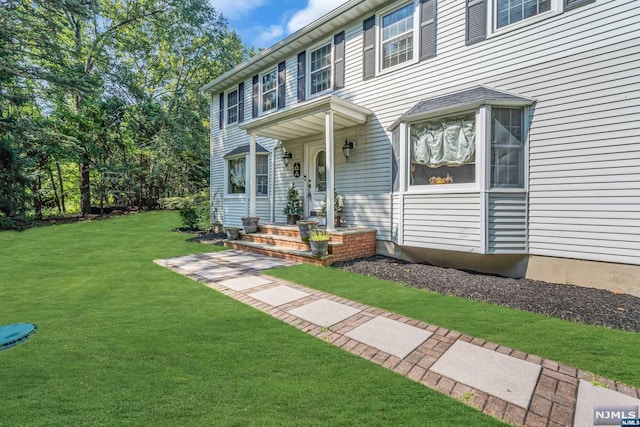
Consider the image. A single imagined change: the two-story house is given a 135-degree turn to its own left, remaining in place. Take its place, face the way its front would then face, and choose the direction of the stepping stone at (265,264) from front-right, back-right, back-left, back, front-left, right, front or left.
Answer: back

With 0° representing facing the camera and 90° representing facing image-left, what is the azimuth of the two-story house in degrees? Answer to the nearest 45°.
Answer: approximately 45°

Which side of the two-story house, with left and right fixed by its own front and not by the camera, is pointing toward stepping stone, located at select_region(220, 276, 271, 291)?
front

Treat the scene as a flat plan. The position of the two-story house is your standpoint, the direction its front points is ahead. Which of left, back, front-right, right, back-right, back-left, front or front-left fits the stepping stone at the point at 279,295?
front

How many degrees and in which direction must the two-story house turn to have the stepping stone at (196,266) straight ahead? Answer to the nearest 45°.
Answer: approximately 45° to its right
